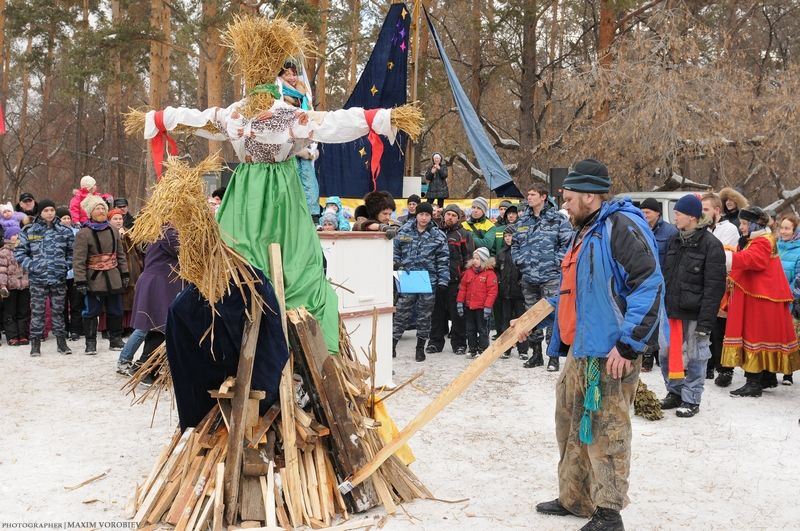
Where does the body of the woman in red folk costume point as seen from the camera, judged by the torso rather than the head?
to the viewer's left

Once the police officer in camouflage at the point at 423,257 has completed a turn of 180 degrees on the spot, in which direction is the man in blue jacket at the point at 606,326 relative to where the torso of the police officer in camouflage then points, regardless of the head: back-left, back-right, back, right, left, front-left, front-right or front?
back

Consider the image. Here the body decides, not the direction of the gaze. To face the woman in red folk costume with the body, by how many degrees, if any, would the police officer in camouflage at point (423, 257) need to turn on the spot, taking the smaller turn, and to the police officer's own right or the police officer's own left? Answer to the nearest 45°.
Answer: approximately 45° to the police officer's own left

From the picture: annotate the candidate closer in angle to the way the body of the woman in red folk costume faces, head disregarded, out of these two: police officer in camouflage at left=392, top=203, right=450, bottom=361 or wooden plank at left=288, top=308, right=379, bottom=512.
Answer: the police officer in camouflage

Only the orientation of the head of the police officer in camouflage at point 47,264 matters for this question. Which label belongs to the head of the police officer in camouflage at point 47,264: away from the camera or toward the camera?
toward the camera

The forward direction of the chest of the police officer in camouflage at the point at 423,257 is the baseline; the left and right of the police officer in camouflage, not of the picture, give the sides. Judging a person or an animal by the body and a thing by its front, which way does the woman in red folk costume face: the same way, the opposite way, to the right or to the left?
to the right

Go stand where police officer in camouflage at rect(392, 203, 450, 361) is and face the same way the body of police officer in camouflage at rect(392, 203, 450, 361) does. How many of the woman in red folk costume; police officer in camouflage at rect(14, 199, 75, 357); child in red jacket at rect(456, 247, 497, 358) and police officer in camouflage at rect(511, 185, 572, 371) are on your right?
1

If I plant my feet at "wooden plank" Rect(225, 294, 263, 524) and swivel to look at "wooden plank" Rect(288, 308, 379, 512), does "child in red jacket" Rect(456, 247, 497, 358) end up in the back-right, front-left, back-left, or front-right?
front-left

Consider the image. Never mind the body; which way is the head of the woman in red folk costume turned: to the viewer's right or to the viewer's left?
to the viewer's left

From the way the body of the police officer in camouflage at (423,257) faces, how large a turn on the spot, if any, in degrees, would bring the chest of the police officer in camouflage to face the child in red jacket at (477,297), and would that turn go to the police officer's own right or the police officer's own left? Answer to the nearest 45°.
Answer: approximately 90° to the police officer's own left

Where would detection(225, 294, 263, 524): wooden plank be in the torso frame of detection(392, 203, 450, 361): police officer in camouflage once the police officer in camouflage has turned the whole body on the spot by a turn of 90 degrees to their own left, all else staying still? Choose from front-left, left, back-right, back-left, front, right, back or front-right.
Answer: right

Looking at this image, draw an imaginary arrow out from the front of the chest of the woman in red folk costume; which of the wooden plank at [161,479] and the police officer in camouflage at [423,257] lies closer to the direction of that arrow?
the police officer in camouflage

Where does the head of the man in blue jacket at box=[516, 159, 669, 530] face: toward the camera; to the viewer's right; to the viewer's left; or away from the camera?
to the viewer's left

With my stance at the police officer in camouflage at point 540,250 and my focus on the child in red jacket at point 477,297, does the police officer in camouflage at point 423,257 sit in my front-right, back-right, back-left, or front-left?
front-left

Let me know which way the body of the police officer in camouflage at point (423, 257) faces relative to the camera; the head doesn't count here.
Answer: toward the camera
